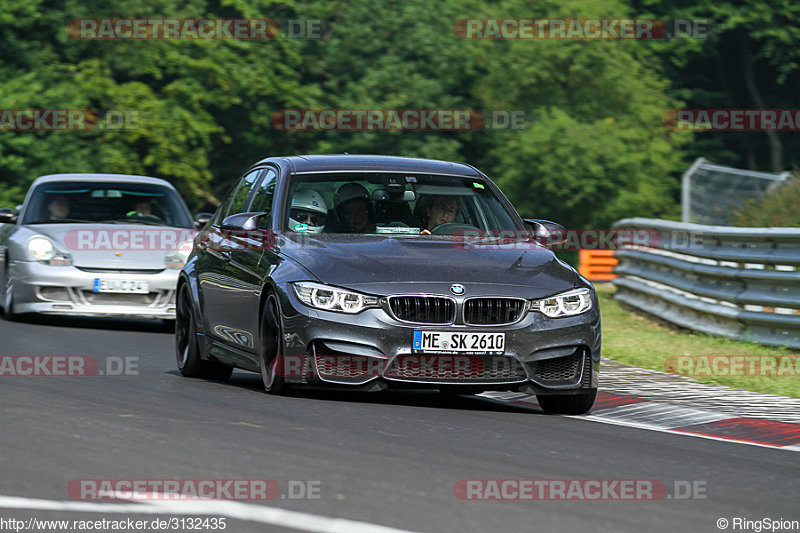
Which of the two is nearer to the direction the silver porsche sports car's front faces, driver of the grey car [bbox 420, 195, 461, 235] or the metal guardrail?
the driver of the grey car

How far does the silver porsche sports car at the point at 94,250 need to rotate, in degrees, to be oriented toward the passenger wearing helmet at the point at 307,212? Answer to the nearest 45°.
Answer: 0° — it already faces them

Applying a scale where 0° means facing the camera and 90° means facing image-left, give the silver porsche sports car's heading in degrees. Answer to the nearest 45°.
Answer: approximately 0°

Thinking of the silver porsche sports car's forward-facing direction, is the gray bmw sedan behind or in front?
in front

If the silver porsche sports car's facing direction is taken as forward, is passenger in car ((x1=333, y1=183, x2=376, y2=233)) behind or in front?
in front

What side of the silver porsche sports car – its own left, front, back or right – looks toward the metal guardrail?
left
